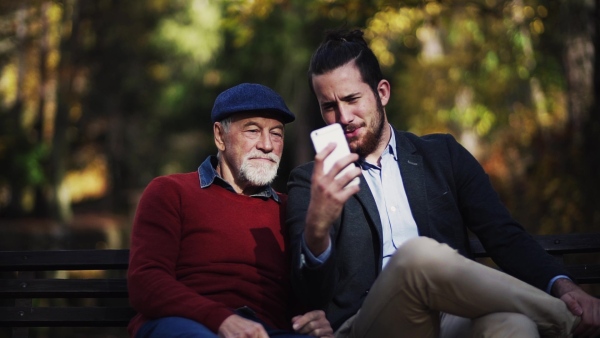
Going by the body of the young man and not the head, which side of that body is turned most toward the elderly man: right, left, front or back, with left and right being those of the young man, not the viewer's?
right

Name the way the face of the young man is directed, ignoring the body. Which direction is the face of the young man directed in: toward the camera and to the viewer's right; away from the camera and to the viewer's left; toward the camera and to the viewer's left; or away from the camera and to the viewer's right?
toward the camera and to the viewer's left

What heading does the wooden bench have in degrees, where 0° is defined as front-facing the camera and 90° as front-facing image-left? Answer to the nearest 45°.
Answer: approximately 0°
